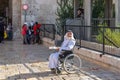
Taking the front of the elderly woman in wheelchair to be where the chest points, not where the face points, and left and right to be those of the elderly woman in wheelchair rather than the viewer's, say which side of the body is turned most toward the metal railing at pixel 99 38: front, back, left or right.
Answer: back

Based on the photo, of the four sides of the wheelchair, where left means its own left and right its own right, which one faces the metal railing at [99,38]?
back

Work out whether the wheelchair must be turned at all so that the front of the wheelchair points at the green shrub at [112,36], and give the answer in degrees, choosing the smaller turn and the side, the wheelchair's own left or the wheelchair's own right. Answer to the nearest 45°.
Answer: approximately 180°

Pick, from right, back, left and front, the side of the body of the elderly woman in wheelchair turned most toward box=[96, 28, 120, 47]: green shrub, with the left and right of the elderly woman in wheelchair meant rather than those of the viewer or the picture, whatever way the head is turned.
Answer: back

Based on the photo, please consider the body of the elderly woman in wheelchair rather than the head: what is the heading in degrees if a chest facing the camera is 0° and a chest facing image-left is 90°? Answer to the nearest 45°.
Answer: approximately 45°

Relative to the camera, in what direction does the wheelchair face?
facing the viewer and to the left of the viewer

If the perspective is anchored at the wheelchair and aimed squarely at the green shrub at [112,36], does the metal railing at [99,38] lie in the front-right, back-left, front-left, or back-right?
front-left
